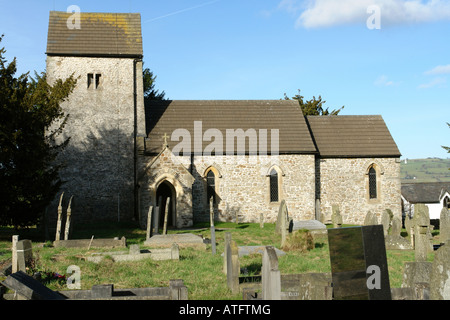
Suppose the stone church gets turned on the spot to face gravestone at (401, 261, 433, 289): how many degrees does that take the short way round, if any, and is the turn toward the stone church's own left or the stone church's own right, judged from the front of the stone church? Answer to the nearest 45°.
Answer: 0° — it already faces it

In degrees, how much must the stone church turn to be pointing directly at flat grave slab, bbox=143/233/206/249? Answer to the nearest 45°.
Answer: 0° — it already faces it

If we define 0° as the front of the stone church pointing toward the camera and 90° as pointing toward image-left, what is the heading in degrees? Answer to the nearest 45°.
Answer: approximately 0°

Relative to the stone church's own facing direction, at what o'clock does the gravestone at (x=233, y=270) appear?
The gravestone is roughly at 12 o'clock from the stone church.

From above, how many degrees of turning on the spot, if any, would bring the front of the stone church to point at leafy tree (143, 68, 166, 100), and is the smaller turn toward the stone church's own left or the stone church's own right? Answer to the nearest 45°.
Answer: approximately 180°

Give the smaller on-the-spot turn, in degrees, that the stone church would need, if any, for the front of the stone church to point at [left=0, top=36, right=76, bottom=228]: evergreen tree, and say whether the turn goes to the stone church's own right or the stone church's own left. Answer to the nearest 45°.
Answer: approximately 45° to the stone church's own right

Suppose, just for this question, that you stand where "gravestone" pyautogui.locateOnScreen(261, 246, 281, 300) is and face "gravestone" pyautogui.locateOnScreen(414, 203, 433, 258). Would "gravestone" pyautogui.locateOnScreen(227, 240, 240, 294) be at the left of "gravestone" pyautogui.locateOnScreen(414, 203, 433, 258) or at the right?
left

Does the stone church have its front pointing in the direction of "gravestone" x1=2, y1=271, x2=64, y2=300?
yes
